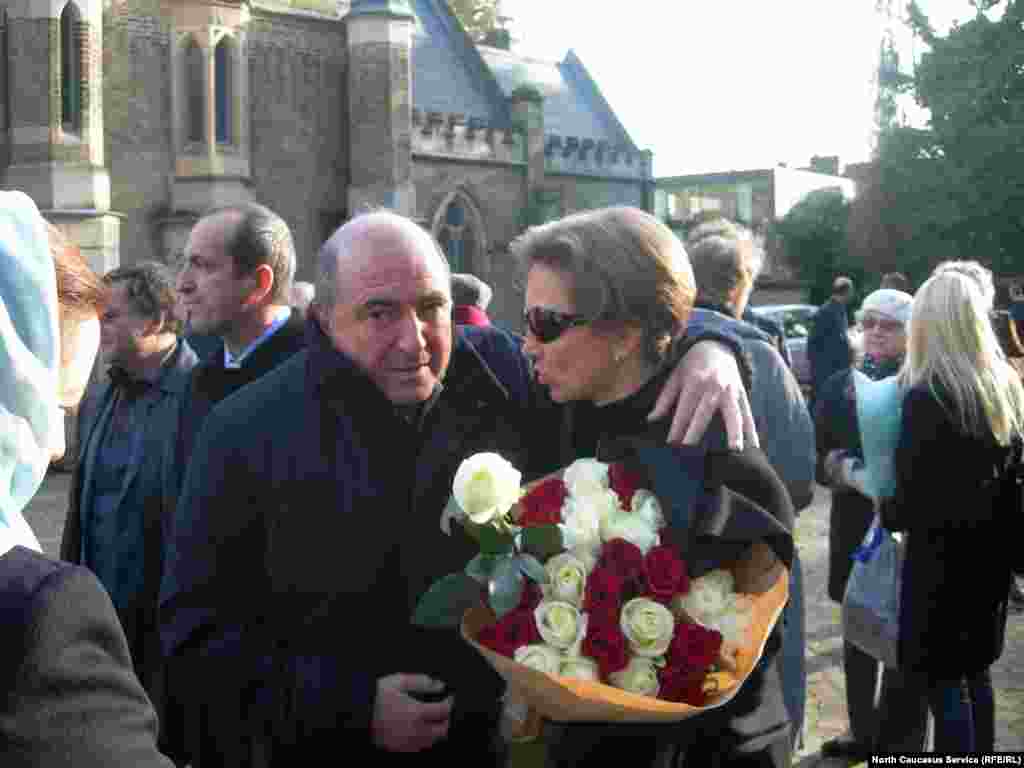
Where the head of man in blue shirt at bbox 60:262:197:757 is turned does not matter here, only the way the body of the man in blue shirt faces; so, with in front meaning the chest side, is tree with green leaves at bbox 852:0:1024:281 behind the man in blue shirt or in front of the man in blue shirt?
behind

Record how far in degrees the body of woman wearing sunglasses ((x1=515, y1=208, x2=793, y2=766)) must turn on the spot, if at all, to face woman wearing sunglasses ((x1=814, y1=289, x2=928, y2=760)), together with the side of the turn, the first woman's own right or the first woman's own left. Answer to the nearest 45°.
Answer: approximately 135° to the first woman's own right

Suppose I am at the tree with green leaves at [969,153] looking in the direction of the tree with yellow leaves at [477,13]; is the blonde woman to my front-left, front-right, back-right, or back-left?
back-left

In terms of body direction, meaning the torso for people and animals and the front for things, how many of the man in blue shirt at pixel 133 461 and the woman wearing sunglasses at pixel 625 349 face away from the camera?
0

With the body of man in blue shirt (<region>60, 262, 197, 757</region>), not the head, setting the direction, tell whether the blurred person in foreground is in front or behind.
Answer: in front

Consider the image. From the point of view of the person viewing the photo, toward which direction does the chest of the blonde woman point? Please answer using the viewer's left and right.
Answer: facing away from the viewer and to the left of the viewer

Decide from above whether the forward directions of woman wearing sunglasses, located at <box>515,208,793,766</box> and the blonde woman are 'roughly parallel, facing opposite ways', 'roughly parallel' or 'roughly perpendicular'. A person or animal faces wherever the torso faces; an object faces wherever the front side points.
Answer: roughly perpendicular

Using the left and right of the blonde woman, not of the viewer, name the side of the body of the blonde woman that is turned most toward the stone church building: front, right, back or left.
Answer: front

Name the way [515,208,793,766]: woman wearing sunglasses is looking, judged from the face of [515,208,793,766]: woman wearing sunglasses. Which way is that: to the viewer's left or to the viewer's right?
to the viewer's left

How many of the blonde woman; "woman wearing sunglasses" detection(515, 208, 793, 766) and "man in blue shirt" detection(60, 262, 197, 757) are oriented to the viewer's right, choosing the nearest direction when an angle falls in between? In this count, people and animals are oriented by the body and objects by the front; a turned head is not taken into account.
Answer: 0

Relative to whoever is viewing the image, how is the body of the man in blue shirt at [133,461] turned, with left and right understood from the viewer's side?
facing the viewer and to the left of the viewer

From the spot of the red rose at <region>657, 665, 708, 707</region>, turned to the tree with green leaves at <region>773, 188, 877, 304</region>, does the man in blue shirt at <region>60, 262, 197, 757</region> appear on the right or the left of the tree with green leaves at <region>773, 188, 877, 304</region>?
left
